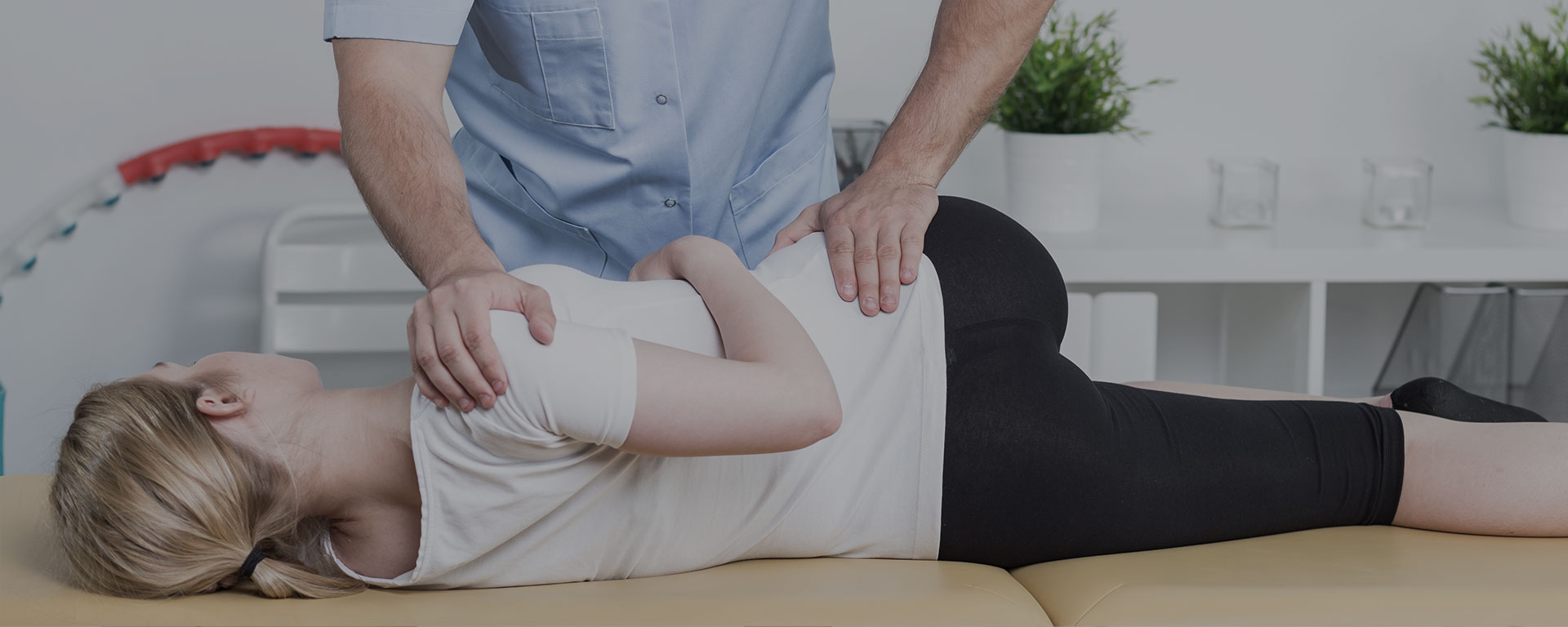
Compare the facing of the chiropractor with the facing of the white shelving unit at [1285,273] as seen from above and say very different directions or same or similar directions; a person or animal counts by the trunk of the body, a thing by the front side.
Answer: same or similar directions

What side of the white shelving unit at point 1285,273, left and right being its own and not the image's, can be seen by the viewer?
front

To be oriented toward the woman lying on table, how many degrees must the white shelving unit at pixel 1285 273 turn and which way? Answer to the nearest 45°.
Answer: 0° — it already faces them

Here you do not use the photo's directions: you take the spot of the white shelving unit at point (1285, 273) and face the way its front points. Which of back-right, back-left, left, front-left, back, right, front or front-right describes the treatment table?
front

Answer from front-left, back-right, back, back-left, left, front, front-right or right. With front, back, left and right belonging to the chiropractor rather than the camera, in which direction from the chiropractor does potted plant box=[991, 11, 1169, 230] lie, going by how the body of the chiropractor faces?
back-left

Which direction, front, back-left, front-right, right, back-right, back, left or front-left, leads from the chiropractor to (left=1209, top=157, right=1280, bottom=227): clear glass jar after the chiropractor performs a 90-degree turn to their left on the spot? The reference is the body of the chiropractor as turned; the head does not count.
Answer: front-left

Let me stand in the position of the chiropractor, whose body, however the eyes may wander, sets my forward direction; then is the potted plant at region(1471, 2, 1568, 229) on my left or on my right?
on my left

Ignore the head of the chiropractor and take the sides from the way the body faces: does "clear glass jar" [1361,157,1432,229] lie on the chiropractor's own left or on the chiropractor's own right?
on the chiropractor's own left

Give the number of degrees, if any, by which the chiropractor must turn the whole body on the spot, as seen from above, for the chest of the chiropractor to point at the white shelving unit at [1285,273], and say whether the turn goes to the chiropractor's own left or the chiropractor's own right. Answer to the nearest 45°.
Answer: approximately 135° to the chiropractor's own left

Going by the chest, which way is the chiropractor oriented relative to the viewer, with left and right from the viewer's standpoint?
facing the viewer
